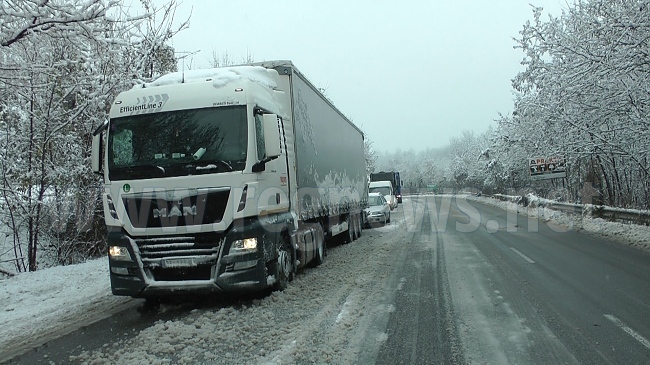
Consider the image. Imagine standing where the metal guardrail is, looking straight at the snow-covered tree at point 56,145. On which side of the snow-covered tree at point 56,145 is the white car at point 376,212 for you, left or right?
right

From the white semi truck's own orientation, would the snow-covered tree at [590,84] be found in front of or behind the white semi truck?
behind

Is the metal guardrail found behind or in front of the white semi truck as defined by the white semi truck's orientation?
behind

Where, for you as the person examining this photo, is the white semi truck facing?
facing the viewer and to the left of the viewer

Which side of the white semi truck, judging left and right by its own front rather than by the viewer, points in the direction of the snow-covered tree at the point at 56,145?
right

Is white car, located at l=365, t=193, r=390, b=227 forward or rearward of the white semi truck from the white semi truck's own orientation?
rearward
